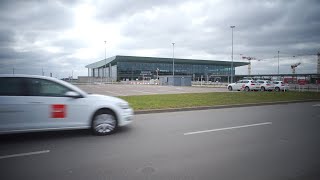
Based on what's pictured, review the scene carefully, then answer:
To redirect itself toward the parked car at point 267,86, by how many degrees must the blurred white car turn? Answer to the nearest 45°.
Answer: approximately 45° to its left

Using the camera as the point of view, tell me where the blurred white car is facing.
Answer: facing to the right of the viewer
